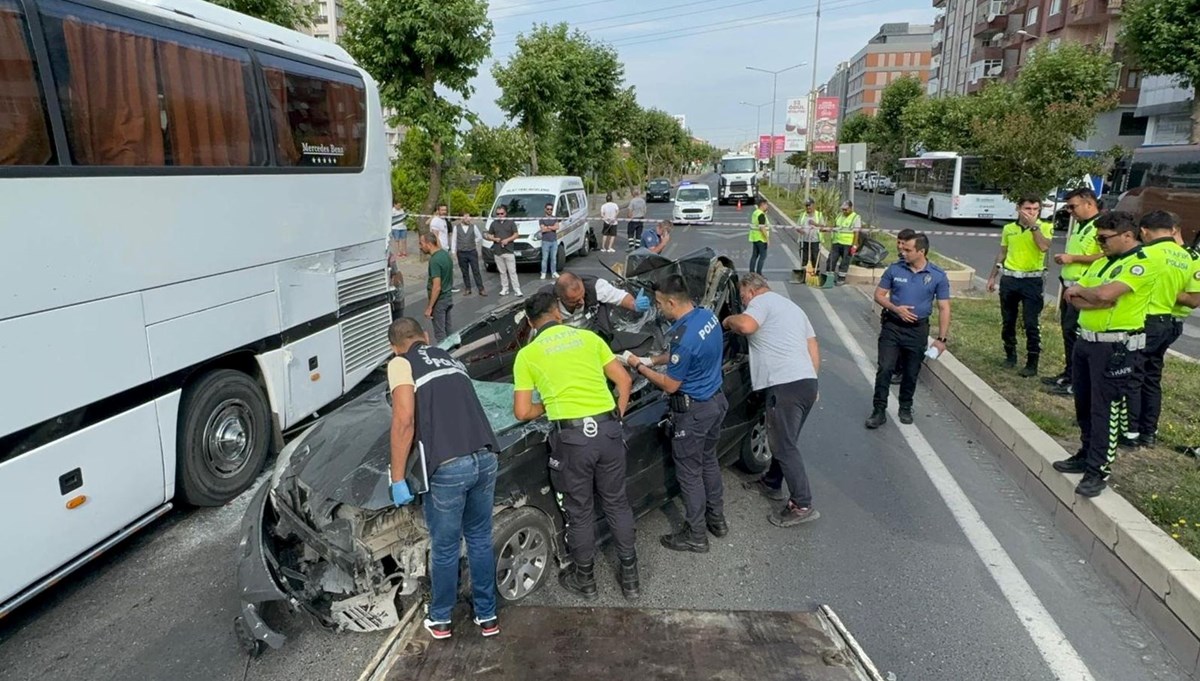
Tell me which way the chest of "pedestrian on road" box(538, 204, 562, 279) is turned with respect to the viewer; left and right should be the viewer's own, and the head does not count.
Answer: facing the viewer

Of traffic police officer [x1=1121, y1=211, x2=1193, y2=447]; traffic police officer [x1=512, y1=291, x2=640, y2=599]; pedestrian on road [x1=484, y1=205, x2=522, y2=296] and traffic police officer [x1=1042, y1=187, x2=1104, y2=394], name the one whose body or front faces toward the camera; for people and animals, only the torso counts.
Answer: the pedestrian on road

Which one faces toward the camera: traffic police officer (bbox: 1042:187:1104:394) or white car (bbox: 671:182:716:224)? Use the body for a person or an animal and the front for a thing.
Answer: the white car

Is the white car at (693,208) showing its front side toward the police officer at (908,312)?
yes

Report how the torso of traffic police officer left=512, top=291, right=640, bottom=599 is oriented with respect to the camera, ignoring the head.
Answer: away from the camera

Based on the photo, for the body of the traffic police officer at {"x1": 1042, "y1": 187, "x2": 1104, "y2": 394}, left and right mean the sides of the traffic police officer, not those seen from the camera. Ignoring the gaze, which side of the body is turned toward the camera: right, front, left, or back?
left

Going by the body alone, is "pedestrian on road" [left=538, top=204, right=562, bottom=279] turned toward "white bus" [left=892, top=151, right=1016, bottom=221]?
no

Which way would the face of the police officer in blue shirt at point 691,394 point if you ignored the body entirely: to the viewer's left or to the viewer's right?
to the viewer's left

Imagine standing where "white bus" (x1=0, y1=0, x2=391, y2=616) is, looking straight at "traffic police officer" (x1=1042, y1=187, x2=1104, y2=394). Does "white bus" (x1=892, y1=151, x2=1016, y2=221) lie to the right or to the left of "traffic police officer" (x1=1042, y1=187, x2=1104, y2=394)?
left

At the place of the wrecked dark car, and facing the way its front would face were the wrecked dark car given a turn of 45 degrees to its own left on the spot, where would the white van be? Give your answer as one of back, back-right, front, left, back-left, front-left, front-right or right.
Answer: back

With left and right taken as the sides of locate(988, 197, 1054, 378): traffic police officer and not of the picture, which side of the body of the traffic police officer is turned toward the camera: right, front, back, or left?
front

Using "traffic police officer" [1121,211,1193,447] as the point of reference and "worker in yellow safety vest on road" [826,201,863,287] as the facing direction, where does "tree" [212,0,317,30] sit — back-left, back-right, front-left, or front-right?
front-left

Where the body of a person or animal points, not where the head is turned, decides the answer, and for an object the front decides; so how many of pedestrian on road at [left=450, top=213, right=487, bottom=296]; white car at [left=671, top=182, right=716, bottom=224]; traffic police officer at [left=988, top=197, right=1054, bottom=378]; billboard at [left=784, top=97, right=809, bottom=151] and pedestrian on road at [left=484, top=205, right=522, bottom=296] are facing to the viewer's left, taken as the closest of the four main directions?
0

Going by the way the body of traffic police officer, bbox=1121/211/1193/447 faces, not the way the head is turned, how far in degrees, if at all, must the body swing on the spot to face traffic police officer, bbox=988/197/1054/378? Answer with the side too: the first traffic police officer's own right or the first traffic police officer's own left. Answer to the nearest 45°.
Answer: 0° — they already face them

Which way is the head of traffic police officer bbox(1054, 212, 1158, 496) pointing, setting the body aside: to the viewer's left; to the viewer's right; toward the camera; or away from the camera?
to the viewer's left

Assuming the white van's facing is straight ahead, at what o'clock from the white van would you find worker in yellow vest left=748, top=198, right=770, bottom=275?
The worker in yellow vest is roughly at 9 o'clock from the white van.
